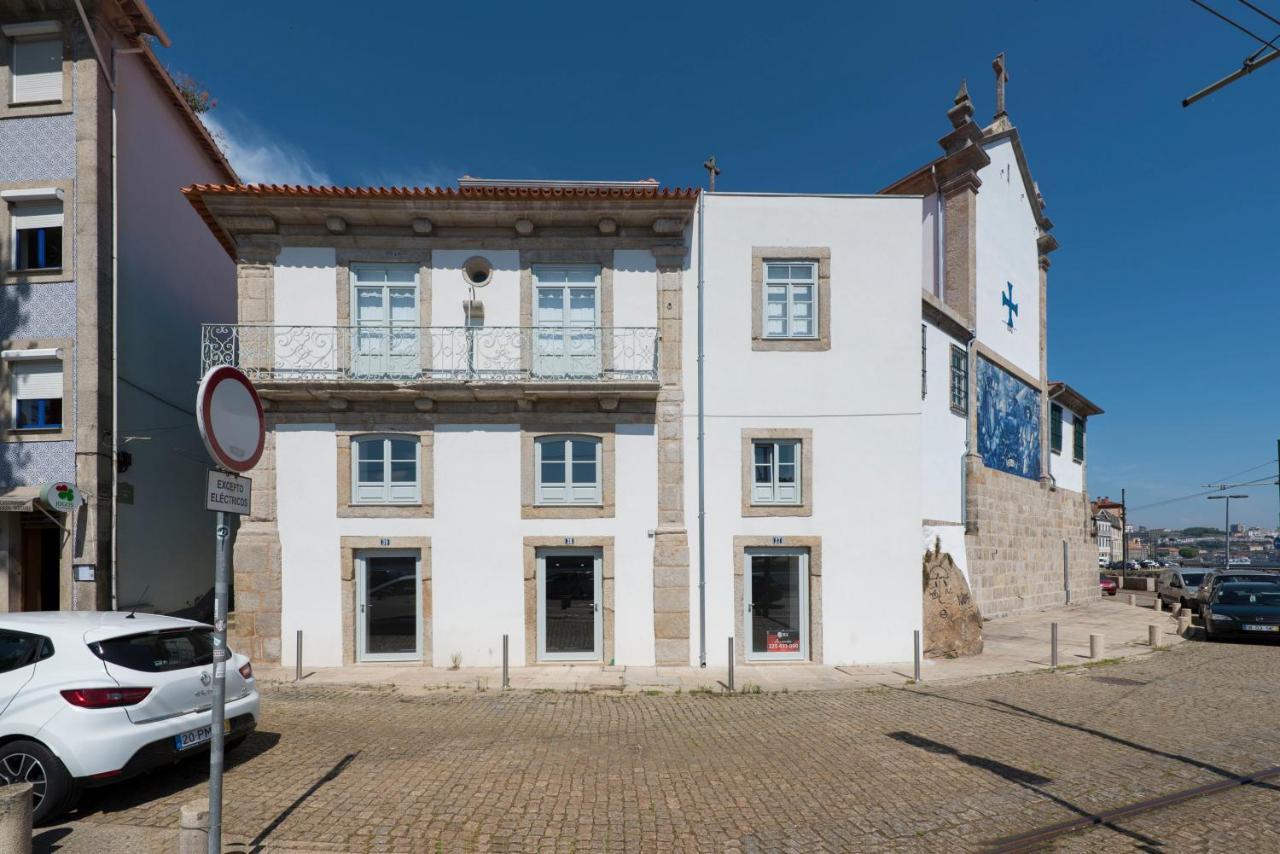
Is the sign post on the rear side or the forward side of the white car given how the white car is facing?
on the rear side

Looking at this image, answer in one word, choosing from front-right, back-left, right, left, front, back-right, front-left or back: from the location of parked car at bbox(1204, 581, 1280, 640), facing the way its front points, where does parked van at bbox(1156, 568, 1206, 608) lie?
back

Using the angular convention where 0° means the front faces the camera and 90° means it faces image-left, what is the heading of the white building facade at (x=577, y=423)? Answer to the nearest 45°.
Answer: approximately 0°

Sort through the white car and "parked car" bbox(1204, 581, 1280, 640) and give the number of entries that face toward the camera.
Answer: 1

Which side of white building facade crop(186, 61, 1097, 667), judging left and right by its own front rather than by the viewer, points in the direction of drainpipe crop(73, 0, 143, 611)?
right

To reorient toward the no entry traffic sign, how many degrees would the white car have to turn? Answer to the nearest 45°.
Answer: approximately 135° to its left

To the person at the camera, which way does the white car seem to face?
facing away from the viewer and to the left of the viewer

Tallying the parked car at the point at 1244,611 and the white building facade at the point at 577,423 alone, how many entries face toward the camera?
2
